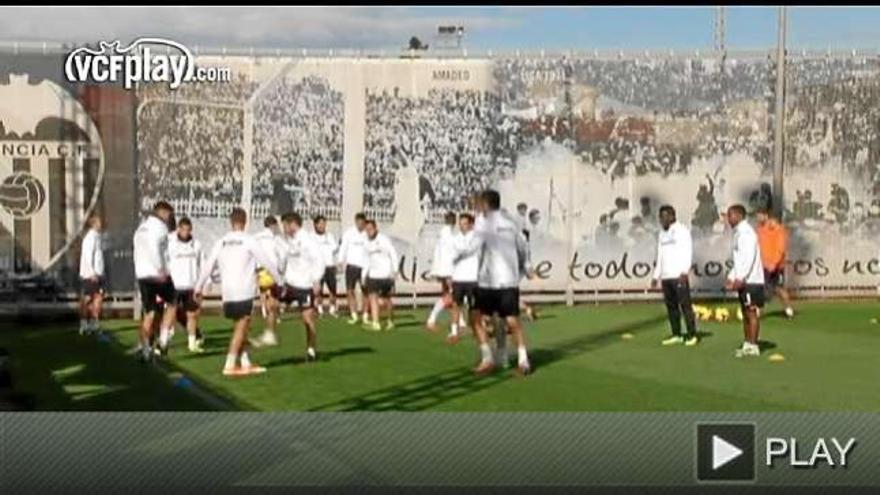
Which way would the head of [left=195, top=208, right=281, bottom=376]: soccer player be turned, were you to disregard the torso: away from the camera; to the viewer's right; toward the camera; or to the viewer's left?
away from the camera

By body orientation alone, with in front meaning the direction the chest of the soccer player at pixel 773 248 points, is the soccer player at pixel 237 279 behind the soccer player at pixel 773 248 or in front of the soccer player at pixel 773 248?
in front

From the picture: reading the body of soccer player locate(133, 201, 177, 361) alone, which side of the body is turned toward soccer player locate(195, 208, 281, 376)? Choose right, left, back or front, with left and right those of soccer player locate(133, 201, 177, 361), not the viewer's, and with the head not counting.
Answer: front

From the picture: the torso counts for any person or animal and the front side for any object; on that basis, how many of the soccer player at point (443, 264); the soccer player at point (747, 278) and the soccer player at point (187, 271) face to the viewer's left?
1

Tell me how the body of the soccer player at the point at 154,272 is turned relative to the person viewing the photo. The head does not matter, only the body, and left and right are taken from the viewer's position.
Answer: facing away from the viewer and to the right of the viewer

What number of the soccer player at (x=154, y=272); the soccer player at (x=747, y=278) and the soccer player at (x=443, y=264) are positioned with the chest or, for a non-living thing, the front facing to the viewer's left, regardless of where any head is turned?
1

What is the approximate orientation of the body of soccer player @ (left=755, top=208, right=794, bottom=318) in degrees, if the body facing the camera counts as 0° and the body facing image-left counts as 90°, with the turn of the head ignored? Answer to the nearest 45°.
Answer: approximately 45°

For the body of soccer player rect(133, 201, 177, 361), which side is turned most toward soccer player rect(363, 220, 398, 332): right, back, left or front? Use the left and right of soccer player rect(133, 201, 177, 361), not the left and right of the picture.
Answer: front

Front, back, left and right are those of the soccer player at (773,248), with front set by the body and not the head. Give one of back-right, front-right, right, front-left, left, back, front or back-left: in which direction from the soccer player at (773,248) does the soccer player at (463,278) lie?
front-right
